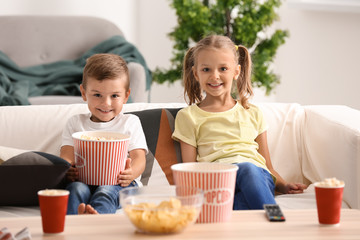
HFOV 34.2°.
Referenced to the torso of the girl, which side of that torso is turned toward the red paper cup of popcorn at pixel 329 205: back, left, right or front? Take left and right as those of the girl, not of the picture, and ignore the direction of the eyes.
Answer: front

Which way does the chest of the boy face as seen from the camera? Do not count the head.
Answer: toward the camera

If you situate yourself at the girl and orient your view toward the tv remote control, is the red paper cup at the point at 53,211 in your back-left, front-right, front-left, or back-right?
front-right

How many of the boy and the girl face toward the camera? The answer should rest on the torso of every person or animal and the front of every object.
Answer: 2

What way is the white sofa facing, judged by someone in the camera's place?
facing the viewer

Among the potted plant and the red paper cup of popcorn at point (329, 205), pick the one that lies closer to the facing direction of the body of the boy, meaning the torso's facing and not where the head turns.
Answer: the red paper cup of popcorn

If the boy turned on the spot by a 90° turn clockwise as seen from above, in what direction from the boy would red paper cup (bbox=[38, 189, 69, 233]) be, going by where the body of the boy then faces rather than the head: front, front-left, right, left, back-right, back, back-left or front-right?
left

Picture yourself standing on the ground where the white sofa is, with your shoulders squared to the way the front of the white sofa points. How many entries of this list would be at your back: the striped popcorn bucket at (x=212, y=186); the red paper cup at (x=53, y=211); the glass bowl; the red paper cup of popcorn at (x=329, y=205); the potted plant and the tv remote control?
1

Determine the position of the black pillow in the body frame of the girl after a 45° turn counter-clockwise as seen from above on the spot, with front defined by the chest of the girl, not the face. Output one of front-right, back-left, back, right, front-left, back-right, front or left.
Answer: right

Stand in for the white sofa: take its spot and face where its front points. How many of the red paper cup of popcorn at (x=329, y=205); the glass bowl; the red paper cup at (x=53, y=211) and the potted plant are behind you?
1

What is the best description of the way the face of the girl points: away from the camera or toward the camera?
toward the camera

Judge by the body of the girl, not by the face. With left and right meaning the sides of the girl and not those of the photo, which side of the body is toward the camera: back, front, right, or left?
front

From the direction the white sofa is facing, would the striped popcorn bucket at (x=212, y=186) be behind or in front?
in front

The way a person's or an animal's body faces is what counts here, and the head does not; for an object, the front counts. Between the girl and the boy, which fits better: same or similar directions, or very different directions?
same or similar directions

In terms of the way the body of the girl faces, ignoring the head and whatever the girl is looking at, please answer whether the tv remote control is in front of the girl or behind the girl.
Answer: in front

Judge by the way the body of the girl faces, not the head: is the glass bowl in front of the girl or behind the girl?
in front

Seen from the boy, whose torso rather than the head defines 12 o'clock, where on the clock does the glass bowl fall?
The glass bowl is roughly at 12 o'clock from the boy.
